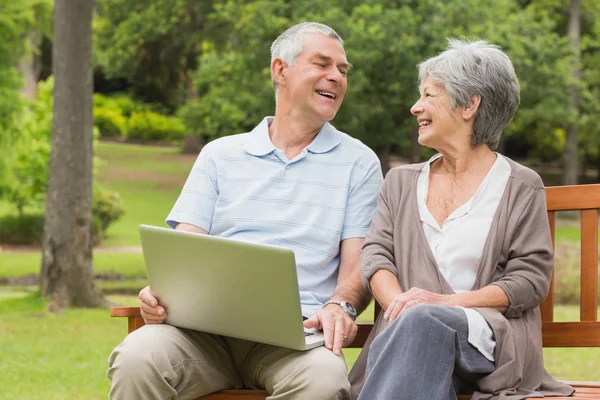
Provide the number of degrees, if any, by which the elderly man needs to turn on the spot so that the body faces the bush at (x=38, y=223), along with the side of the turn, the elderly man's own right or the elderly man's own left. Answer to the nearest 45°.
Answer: approximately 180°

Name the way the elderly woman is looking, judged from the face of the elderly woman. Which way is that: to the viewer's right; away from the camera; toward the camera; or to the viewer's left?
to the viewer's left

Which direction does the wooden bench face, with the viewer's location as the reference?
facing the viewer

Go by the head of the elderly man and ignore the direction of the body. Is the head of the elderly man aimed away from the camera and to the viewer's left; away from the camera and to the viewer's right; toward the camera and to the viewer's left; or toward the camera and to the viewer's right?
toward the camera and to the viewer's right

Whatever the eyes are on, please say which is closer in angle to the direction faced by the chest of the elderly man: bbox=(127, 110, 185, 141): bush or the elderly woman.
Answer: the elderly woman

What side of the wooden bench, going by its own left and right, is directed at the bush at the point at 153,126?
back

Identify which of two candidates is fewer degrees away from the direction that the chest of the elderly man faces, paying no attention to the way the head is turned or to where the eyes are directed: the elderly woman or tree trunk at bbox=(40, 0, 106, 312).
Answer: the elderly woman

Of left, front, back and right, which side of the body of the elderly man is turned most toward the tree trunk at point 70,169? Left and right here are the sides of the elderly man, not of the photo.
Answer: back

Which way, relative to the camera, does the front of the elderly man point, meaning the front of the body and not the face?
toward the camera

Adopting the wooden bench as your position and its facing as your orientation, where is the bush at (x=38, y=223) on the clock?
The bush is roughly at 5 o'clock from the wooden bench.
